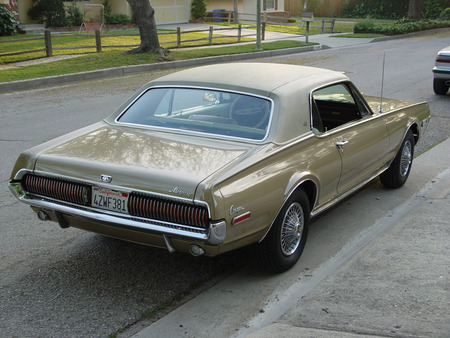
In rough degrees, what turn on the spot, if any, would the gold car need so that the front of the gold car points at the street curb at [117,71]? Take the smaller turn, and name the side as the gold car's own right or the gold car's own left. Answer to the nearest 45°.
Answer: approximately 45° to the gold car's own left

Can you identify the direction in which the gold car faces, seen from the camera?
facing away from the viewer and to the right of the viewer

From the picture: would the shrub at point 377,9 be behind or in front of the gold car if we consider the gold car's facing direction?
in front

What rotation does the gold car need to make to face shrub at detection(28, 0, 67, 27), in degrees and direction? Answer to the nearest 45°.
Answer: approximately 45° to its left

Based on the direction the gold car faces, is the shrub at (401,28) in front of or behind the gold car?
in front

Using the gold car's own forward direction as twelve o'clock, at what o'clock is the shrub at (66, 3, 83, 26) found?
The shrub is roughly at 10 o'clock from the gold car.

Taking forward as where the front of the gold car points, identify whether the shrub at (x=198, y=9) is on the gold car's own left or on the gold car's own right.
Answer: on the gold car's own left

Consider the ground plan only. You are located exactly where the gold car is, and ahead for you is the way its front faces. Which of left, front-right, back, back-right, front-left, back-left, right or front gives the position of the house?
front-left

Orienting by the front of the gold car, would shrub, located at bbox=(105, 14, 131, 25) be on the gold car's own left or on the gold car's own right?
on the gold car's own left
